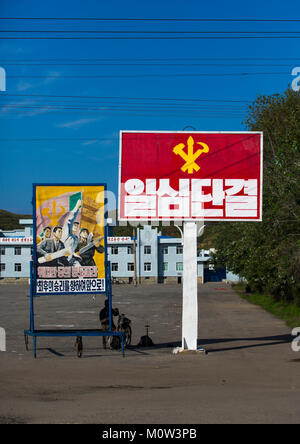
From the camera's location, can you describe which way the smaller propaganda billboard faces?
facing the viewer

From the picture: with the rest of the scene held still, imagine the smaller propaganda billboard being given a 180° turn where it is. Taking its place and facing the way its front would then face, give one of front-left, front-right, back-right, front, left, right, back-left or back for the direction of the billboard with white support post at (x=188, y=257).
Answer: right

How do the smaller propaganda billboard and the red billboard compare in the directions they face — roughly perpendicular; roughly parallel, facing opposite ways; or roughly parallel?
roughly parallel

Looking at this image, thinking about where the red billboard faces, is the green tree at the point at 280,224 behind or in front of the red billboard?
behind

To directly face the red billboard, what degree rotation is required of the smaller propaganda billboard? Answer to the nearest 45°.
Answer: approximately 90° to its left

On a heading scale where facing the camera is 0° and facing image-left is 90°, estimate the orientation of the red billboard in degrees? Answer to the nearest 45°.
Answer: approximately 0°

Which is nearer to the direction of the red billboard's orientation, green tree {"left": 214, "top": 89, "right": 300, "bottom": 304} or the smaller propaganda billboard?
the smaller propaganda billboard

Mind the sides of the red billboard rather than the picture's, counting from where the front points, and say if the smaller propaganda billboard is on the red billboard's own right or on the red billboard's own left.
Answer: on the red billboard's own right

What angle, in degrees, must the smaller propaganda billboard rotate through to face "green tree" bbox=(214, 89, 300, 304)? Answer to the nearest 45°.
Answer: approximately 135° to its left

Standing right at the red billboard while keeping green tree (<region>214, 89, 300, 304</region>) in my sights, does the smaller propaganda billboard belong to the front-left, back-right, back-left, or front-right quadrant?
back-left
